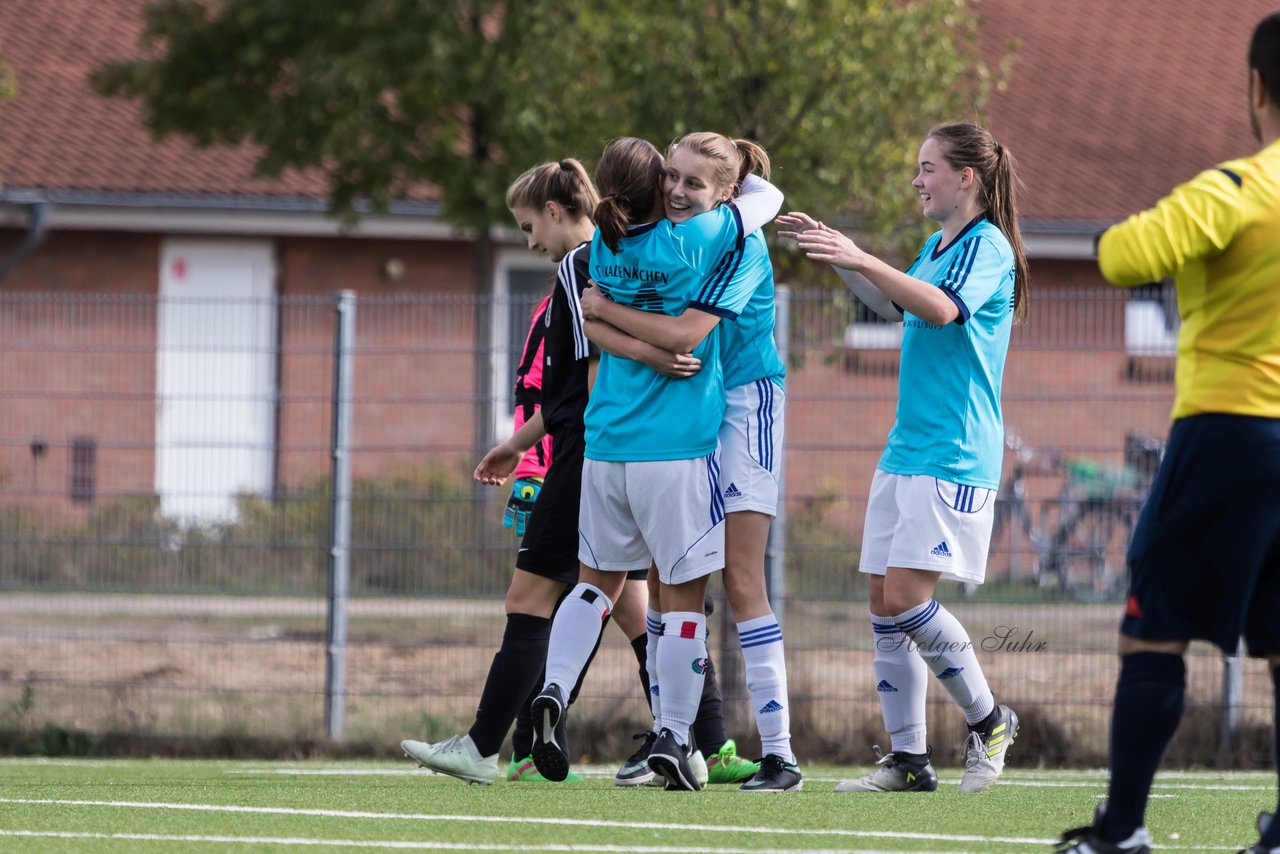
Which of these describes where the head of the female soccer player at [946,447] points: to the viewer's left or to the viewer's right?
to the viewer's left

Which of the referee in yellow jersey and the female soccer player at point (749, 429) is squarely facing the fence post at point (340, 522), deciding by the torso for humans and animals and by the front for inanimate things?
the referee in yellow jersey

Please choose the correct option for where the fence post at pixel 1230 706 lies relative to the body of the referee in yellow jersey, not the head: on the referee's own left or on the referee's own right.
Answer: on the referee's own right

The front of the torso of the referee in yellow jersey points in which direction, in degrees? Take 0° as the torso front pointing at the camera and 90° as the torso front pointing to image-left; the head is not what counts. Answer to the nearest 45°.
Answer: approximately 135°

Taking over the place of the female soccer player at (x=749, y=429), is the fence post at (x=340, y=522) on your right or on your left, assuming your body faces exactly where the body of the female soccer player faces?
on your right

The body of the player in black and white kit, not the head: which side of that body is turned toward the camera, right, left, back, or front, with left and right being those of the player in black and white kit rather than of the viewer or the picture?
left

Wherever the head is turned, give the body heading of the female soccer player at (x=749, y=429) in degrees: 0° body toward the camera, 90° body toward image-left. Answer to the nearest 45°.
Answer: approximately 45°
